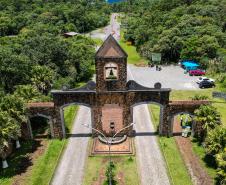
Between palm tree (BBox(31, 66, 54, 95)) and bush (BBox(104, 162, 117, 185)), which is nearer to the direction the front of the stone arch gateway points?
the bush

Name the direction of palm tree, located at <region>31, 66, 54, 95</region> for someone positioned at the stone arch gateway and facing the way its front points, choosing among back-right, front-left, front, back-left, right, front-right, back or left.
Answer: back-right

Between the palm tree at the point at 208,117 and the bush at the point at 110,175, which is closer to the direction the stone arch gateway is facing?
the bush

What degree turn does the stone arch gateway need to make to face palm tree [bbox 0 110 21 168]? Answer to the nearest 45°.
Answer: approximately 45° to its right

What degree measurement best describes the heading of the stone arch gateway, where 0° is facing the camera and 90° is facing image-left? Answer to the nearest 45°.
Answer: approximately 0°

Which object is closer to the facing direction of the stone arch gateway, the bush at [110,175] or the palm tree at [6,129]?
the bush

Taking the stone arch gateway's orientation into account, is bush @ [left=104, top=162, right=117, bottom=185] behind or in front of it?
in front

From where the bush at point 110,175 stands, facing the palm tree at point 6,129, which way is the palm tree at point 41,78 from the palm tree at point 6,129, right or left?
right

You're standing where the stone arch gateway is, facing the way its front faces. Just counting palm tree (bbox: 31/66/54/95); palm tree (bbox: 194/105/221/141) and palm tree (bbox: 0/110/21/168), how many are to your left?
1

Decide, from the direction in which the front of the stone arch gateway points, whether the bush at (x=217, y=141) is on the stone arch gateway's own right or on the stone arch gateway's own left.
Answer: on the stone arch gateway's own left

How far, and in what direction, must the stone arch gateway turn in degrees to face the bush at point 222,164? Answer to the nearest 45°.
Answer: approximately 45° to its left

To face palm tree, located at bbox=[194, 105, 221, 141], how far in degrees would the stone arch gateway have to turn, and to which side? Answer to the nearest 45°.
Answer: approximately 90° to its left
